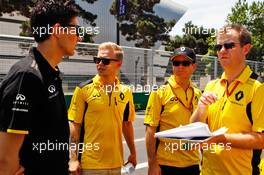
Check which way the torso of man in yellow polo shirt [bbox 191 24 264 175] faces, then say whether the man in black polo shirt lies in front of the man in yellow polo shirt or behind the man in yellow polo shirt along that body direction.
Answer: in front

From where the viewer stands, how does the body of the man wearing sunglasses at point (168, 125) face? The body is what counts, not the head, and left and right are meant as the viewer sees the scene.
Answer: facing the viewer and to the right of the viewer

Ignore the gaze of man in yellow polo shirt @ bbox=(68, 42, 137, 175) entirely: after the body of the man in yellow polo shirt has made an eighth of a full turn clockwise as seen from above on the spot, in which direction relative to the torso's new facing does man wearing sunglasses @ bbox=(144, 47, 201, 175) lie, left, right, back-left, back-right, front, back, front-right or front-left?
back-left

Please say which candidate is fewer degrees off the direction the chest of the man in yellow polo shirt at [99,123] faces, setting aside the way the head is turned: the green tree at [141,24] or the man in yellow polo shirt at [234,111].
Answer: the man in yellow polo shirt

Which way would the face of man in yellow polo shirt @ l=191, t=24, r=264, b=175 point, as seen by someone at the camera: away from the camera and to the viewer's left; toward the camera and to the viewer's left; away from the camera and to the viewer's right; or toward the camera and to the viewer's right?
toward the camera and to the viewer's left

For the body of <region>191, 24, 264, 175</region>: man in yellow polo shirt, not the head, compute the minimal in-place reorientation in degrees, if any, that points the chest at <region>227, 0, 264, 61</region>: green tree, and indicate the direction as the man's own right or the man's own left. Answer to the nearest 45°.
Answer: approximately 135° to the man's own right

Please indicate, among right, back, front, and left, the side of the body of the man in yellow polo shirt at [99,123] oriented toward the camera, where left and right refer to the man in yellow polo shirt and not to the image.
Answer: front

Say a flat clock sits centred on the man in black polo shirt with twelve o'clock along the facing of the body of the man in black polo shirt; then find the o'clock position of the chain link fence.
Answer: The chain link fence is roughly at 8 o'clock from the man in black polo shirt.

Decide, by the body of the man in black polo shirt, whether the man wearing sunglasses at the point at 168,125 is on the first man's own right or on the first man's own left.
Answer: on the first man's own left

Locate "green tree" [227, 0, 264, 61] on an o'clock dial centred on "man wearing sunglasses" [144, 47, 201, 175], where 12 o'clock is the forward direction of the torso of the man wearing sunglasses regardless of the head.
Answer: The green tree is roughly at 8 o'clock from the man wearing sunglasses.

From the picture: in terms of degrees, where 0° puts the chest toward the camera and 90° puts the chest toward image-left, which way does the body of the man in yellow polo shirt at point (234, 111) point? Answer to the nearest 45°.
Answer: approximately 45°

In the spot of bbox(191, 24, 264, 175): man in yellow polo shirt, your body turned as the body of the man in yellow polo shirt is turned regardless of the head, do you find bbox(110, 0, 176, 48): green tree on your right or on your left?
on your right

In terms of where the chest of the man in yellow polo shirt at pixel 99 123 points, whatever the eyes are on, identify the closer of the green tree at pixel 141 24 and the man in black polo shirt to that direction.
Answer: the man in black polo shirt

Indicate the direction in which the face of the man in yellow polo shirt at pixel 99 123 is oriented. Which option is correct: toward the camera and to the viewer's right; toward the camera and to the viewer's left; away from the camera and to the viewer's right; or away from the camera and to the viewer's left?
toward the camera and to the viewer's left

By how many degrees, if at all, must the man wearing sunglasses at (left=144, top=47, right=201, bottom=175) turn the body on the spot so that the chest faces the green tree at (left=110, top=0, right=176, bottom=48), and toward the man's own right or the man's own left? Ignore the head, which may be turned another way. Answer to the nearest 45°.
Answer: approximately 135° to the man's own left
